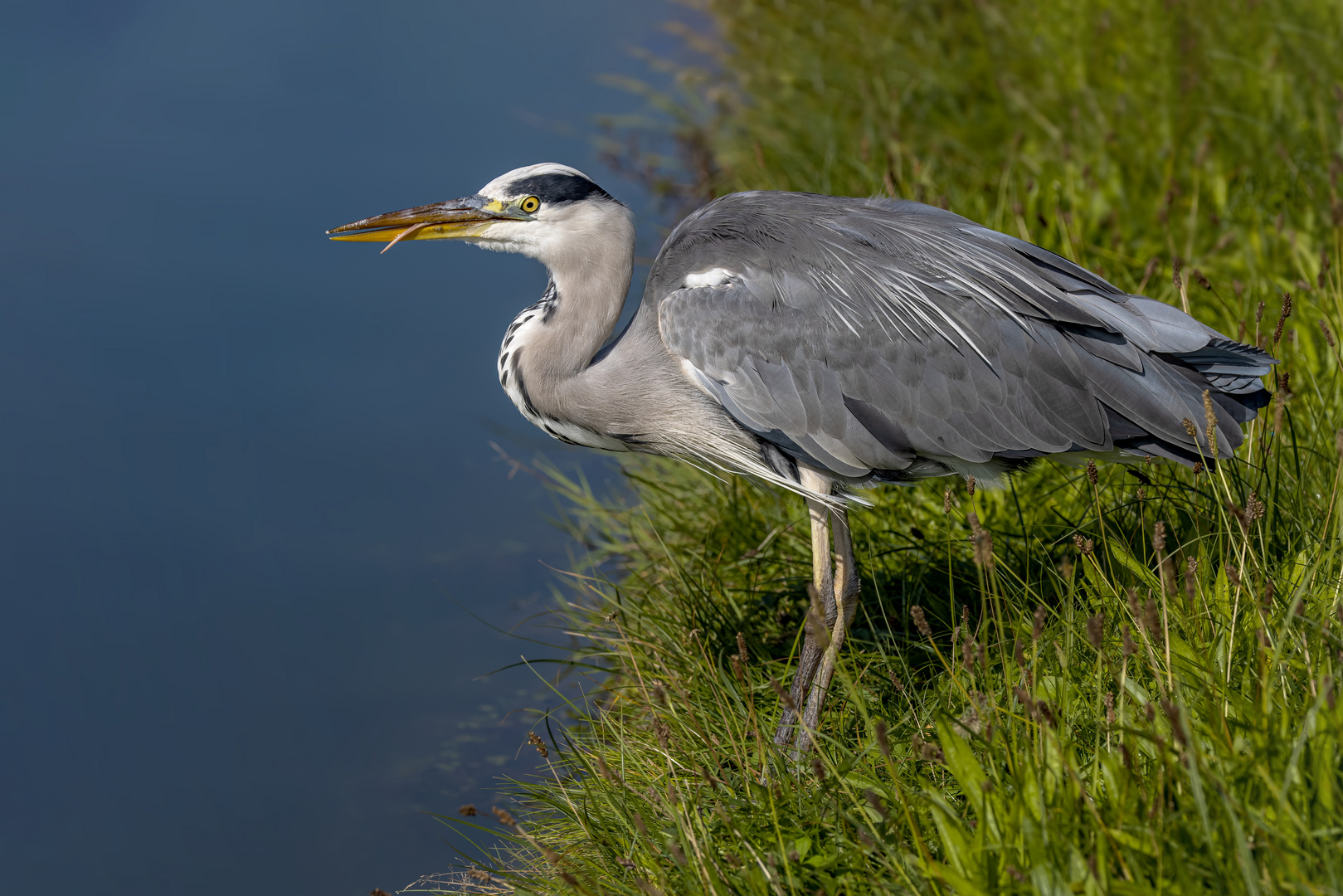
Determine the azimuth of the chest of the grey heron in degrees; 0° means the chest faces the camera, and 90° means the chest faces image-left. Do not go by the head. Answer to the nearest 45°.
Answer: approximately 90°
